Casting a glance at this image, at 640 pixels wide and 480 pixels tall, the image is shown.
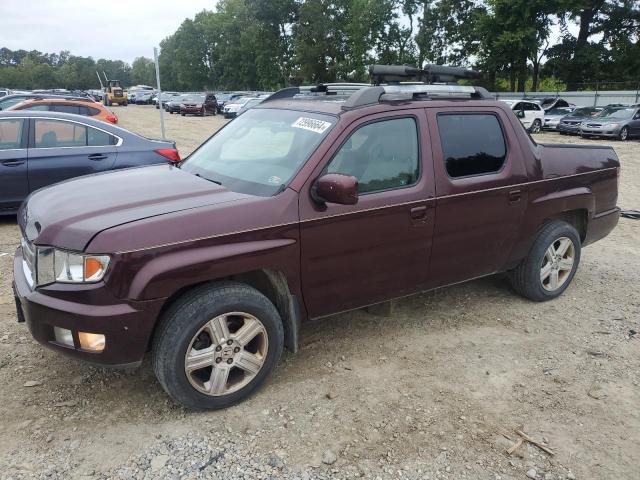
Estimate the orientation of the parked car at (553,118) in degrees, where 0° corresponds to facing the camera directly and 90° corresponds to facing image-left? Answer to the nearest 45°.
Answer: approximately 45°

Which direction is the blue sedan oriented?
to the viewer's left

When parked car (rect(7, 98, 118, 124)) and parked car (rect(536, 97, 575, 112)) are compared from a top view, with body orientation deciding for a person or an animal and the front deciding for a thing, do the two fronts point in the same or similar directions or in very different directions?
same or similar directions

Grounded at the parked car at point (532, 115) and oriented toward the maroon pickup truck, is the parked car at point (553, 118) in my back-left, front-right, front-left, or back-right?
back-left

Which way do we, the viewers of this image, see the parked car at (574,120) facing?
facing the viewer and to the left of the viewer

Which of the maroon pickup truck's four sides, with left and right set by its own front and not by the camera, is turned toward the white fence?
back

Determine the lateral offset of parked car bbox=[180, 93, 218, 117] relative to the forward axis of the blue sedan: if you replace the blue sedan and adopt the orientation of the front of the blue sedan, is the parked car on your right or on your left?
on your right

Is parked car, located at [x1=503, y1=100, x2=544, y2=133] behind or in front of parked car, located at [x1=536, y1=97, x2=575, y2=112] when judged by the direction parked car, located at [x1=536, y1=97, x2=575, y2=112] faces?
in front

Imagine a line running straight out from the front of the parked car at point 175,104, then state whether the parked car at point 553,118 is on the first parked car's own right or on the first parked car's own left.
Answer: on the first parked car's own left

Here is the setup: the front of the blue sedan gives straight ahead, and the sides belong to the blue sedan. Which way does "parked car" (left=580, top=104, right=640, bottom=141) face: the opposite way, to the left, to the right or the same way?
the same way

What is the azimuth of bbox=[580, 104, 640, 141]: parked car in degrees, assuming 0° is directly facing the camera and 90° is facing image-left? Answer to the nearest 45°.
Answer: approximately 45°

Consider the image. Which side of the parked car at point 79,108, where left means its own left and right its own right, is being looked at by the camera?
left

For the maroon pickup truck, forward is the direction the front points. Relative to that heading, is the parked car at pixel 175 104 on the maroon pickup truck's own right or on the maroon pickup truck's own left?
on the maroon pickup truck's own right

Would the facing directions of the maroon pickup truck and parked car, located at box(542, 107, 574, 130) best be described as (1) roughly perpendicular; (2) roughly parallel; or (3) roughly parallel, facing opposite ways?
roughly parallel

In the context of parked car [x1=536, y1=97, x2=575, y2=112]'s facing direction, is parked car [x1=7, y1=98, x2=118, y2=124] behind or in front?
in front

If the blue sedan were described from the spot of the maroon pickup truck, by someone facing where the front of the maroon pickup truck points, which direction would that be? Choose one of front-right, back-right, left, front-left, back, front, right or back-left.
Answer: right
